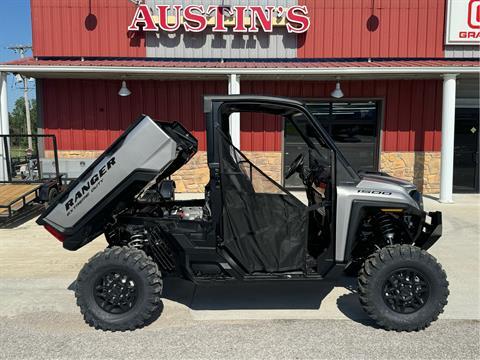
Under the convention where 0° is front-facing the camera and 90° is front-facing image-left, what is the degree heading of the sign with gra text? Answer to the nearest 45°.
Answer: approximately 0°

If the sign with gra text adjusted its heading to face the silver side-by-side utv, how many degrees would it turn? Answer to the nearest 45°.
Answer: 0° — it already faces it

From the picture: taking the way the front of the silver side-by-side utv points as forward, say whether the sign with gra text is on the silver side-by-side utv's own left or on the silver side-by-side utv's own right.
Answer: on the silver side-by-side utv's own left

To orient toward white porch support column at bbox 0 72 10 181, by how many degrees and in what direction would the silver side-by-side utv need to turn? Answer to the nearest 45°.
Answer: approximately 135° to its left

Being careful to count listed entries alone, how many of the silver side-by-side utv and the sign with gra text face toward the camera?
1

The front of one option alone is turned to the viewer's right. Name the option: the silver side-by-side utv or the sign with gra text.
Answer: the silver side-by-side utv

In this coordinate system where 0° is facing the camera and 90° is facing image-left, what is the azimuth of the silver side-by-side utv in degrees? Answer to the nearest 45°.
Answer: approximately 270°

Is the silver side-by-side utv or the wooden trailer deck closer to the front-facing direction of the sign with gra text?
the silver side-by-side utv
